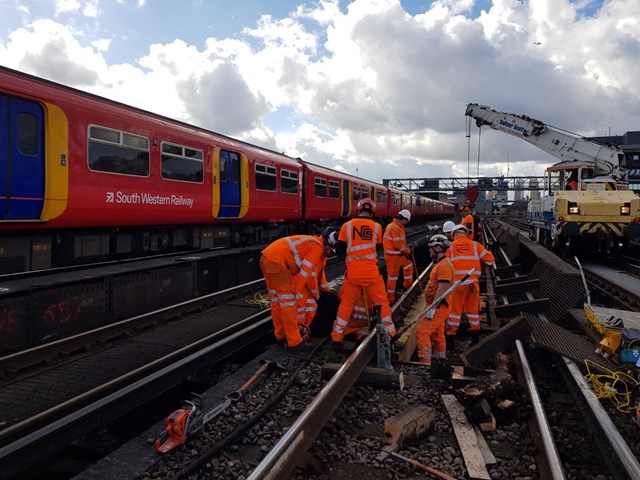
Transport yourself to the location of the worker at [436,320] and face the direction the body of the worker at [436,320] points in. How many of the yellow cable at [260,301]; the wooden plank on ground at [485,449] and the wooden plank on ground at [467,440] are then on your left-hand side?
2

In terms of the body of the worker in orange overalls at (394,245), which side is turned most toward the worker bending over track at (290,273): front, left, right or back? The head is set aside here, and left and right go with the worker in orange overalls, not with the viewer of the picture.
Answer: right

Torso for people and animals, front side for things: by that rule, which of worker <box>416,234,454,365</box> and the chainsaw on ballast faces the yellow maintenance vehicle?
the chainsaw on ballast

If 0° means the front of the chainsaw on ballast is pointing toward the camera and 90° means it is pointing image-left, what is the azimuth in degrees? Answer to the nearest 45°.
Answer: approximately 225°

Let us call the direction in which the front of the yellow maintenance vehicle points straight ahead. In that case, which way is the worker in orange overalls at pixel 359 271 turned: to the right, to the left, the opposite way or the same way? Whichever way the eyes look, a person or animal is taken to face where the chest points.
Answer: the opposite way

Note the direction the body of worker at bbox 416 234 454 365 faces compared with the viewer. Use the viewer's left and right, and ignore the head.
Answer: facing to the left of the viewer

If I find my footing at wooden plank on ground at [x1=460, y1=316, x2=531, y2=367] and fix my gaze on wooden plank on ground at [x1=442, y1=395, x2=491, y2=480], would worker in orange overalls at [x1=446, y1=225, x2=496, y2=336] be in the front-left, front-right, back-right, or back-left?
back-right

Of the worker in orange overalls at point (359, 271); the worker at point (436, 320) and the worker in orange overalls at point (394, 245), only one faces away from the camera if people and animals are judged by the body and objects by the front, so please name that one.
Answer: the worker in orange overalls at point (359, 271)

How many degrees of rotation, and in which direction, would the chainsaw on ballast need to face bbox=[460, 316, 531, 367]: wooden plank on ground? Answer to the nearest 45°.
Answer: approximately 45° to its right

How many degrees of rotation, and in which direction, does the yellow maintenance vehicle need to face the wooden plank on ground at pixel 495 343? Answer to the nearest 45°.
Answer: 0° — it already faces it

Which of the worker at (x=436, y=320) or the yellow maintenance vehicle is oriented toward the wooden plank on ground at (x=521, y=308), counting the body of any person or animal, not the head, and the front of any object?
the yellow maintenance vehicle

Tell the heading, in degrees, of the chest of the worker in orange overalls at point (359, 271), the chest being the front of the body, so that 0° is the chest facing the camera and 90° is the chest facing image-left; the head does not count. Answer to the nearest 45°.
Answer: approximately 180°

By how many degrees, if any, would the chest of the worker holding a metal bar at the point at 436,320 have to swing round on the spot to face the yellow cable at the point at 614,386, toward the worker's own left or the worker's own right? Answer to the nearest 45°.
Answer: approximately 135° to the worker's own left

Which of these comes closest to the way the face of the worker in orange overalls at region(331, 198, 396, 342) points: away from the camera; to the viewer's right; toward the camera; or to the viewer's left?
away from the camera

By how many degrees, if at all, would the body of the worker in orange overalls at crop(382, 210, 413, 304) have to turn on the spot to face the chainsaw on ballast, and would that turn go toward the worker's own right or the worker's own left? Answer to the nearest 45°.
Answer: approximately 90° to the worker's own right
